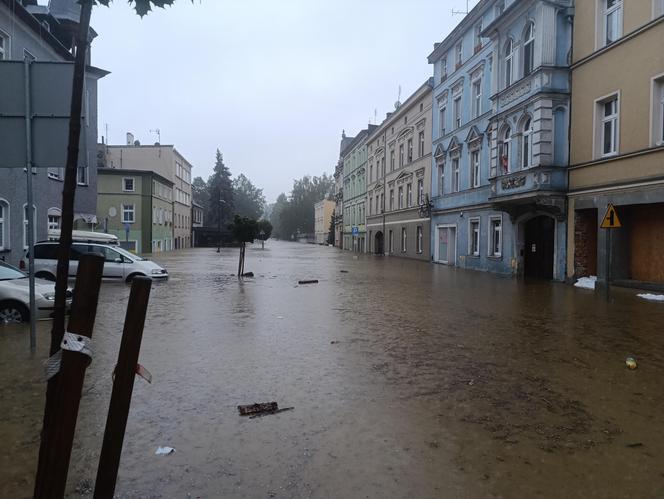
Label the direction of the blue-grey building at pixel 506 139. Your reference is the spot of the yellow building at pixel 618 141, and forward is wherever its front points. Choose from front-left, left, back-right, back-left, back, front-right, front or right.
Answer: right

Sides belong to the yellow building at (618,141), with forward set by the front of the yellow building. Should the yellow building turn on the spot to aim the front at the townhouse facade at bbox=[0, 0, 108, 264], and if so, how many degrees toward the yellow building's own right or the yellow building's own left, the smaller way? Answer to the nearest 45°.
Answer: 0° — it already faces it

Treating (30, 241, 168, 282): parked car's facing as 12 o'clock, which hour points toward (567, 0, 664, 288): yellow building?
The yellow building is roughly at 1 o'clock from the parked car.

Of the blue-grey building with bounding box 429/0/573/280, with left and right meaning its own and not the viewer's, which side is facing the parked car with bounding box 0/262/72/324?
front

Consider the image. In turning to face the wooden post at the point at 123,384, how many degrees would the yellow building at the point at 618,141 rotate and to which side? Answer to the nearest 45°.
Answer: approximately 45° to its left

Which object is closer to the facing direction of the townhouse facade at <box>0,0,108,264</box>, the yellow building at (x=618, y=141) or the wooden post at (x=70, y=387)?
the yellow building

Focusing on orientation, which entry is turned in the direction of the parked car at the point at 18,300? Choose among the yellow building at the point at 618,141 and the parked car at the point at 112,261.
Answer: the yellow building

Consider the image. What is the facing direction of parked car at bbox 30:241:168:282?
to the viewer's right

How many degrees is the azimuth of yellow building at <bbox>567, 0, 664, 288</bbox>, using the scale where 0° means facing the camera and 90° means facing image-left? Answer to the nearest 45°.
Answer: approximately 45°

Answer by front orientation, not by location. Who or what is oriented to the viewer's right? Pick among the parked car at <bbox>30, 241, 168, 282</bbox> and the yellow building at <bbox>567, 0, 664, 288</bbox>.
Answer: the parked car

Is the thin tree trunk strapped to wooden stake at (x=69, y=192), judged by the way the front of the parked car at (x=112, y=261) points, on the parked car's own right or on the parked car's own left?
on the parked car's own right

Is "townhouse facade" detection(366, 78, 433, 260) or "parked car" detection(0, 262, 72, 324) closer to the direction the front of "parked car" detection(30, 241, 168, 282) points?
the townhouse facade

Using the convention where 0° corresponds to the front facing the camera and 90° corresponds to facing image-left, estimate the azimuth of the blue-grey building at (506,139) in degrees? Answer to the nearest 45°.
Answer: approximately 45°

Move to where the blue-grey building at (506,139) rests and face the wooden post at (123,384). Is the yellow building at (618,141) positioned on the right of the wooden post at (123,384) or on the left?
left

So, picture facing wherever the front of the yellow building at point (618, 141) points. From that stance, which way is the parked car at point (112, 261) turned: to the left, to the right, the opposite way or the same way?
the opposite way
